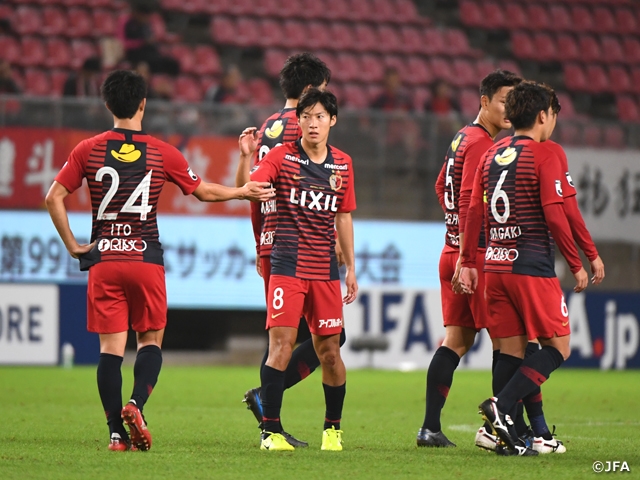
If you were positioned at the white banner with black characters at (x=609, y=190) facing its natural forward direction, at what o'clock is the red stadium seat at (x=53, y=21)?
The red stadium seat is roughly at 3 o'clock from the white banner with black characters.

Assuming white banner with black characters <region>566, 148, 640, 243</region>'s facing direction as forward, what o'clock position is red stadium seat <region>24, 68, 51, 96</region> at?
The red stadium seat is roughly at 3 o'clock from the white banner with black characters.

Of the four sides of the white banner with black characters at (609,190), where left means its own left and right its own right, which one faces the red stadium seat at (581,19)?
back

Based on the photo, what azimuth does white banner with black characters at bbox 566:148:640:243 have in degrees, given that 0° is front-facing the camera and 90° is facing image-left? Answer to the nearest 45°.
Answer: approximately 0°

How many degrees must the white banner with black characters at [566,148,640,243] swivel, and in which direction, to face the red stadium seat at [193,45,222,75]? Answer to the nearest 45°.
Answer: approximately 90° to its right

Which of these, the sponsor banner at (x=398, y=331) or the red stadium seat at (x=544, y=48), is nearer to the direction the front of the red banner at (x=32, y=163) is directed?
the sponsor banner

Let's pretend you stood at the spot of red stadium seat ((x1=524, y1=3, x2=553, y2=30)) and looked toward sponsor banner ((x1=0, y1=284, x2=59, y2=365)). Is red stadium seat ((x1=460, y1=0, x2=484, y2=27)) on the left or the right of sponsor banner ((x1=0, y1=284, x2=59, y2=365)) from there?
right

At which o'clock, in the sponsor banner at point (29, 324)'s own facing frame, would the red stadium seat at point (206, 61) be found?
The red stadium seat is roughly at 7 o'clock from the sponsor banner.

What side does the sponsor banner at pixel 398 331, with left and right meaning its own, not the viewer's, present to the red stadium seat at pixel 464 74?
back
